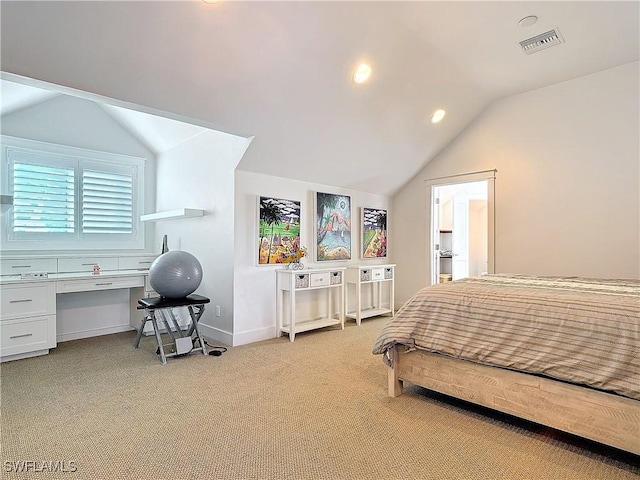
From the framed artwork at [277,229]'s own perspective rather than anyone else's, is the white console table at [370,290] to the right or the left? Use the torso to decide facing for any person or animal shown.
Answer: on its left

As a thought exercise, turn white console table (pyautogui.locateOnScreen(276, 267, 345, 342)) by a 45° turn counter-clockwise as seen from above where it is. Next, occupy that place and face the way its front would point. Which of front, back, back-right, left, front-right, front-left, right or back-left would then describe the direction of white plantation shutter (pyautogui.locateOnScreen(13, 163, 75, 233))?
back

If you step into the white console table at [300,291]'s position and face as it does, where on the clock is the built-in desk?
The built-in desk is roughly at 4 o'clock from the white console table.

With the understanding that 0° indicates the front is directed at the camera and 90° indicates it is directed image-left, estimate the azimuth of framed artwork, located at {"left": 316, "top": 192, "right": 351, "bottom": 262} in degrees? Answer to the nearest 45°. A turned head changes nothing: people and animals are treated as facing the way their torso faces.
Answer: approximately 315°

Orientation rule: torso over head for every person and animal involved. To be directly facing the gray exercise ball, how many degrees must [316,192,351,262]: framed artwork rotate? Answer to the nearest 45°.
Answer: approximately 90° to its right
